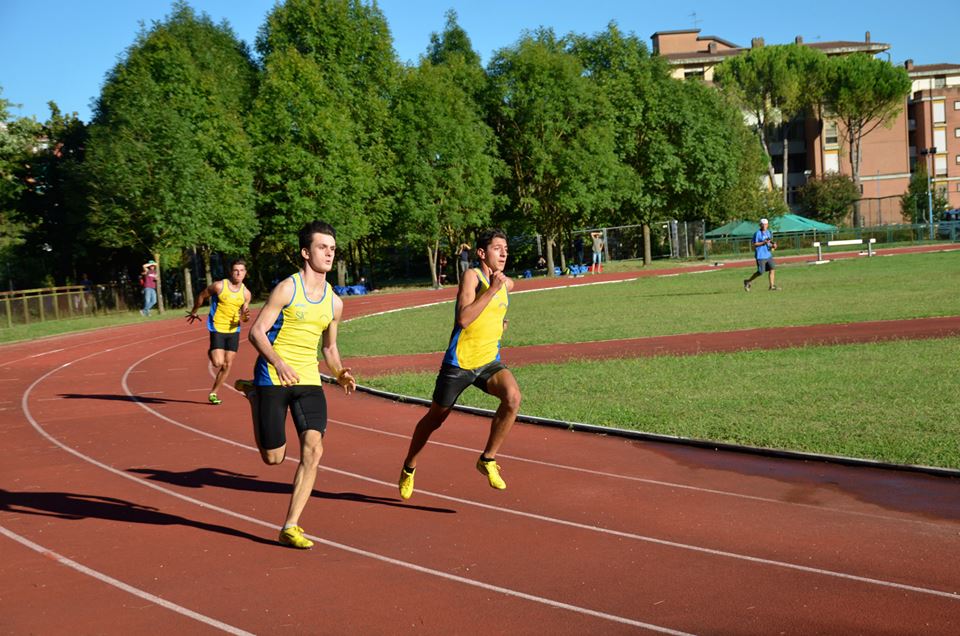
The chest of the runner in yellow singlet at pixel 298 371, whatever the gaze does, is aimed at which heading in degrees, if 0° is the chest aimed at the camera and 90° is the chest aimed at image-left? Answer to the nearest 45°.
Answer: approximately 315°

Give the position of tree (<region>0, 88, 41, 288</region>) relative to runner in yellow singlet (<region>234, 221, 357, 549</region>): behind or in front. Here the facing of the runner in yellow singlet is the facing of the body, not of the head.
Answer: behind

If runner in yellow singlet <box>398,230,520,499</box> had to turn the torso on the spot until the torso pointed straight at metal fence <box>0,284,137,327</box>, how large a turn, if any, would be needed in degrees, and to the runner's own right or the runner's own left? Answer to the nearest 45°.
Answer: approximately 180°

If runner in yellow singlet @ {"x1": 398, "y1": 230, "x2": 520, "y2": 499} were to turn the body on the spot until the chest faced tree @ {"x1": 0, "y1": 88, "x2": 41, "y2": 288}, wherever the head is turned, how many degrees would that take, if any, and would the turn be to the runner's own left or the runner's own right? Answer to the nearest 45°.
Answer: approximately 180°

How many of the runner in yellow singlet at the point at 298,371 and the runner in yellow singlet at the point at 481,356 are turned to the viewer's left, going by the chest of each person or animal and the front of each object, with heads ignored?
0

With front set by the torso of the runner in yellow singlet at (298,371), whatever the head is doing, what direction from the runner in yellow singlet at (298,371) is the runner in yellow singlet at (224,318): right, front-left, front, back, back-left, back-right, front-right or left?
back-left

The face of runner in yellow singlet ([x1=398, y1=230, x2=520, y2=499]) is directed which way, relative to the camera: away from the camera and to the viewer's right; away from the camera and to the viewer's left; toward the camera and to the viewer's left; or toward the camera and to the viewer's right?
toward the camera and to the viewer's right

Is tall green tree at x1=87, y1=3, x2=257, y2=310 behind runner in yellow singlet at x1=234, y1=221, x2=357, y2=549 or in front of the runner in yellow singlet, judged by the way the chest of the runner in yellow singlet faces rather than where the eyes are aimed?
behind

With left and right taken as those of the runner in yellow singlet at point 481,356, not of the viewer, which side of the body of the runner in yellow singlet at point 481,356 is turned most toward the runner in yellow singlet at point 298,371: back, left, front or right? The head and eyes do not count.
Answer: right
